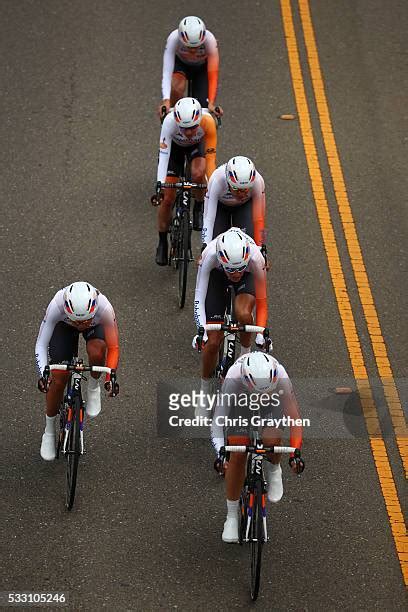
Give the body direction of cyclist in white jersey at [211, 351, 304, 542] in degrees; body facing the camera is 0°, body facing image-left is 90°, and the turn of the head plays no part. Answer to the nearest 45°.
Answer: approximately 0°
